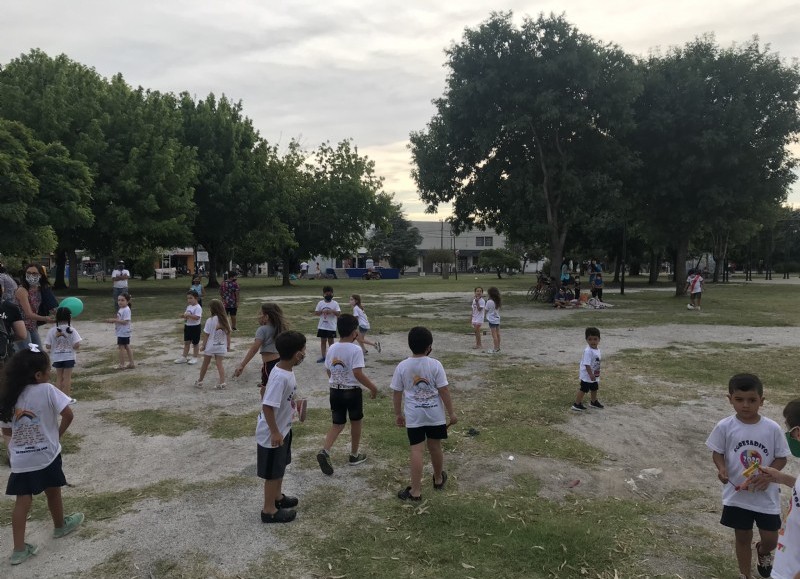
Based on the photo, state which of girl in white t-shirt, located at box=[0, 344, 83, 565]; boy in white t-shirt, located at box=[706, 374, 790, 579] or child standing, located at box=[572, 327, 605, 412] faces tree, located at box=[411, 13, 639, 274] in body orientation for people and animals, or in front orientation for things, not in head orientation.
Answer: the girl in white t-shirt

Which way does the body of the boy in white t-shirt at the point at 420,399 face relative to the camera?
away from the camera
